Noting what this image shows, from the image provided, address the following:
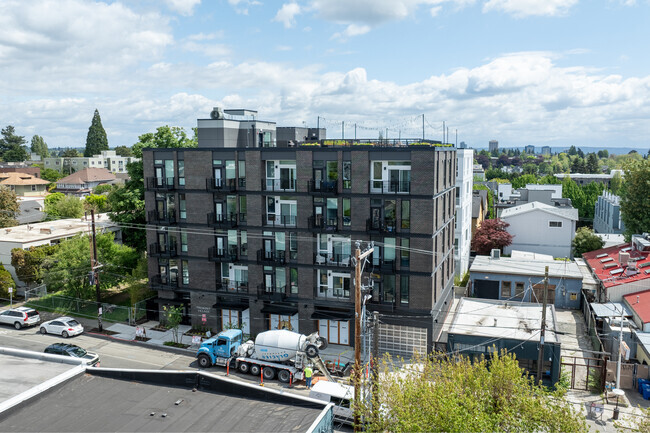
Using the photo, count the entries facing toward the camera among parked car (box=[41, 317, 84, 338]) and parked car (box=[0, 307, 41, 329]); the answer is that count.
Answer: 0

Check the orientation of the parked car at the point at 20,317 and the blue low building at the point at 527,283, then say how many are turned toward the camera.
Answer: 1

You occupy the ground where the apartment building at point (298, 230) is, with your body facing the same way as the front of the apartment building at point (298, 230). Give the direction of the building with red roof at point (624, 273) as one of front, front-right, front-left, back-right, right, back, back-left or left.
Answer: left

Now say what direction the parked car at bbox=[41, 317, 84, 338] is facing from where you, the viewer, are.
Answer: facing away from the viewer and to the left of the viewer

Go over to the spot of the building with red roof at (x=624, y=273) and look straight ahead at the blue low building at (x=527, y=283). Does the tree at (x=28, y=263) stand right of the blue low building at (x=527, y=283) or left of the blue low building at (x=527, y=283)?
left

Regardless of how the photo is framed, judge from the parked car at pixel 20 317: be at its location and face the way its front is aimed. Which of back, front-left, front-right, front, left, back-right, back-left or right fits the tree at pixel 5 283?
front-right

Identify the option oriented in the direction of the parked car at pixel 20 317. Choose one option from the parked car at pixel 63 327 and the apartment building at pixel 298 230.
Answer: the parked car at pixel 63 327

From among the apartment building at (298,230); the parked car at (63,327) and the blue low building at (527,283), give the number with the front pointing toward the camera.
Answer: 2

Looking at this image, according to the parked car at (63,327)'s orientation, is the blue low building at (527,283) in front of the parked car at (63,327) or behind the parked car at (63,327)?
behind

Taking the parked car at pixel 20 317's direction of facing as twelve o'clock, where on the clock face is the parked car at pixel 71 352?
the parked car at pixel 71 352 is roughly at 7 o'clock from the parked car at pixel 20 317.

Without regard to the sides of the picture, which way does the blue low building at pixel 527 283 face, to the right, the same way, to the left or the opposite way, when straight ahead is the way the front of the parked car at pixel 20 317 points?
to the left

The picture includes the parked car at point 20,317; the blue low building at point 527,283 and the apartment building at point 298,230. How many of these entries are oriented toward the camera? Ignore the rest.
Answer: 2

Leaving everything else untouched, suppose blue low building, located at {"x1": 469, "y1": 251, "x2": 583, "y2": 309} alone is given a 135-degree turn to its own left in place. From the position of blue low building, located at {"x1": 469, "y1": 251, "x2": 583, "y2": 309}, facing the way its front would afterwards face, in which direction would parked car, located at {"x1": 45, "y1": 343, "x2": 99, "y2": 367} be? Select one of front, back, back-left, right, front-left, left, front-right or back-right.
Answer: back
